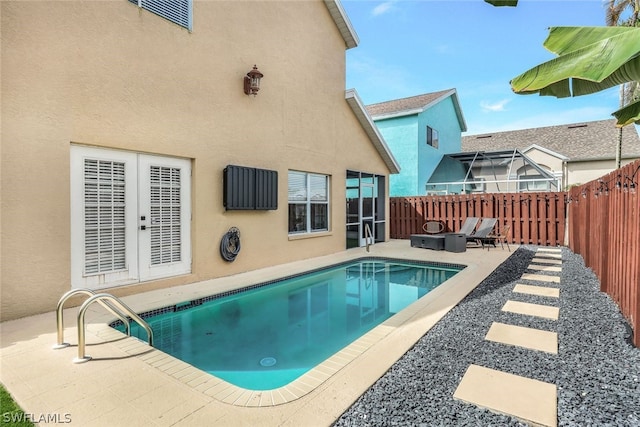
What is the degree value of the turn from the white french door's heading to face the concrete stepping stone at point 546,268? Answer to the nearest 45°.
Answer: approximately 45° to its left

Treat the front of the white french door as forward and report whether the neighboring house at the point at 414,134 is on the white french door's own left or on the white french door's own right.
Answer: on the white french door's own left

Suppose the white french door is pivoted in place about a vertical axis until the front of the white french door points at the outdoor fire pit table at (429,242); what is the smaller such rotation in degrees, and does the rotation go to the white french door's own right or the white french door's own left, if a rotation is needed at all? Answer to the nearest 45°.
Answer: approximately 45° to the white french door's own left

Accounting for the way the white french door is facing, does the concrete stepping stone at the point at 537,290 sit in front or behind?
in front

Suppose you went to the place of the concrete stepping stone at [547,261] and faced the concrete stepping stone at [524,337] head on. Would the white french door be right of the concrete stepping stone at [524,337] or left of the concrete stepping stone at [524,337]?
right

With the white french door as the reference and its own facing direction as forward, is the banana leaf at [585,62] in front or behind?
in front

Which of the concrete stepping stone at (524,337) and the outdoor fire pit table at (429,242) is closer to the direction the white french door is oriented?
the concrete stepping stone

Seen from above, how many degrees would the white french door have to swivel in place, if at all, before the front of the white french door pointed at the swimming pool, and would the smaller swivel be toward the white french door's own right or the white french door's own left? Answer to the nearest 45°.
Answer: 0° — it already faces it

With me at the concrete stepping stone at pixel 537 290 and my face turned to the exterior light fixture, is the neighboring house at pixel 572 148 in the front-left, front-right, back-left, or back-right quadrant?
back-right

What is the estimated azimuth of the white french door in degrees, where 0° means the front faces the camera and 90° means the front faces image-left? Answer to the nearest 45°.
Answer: approximately 315°
